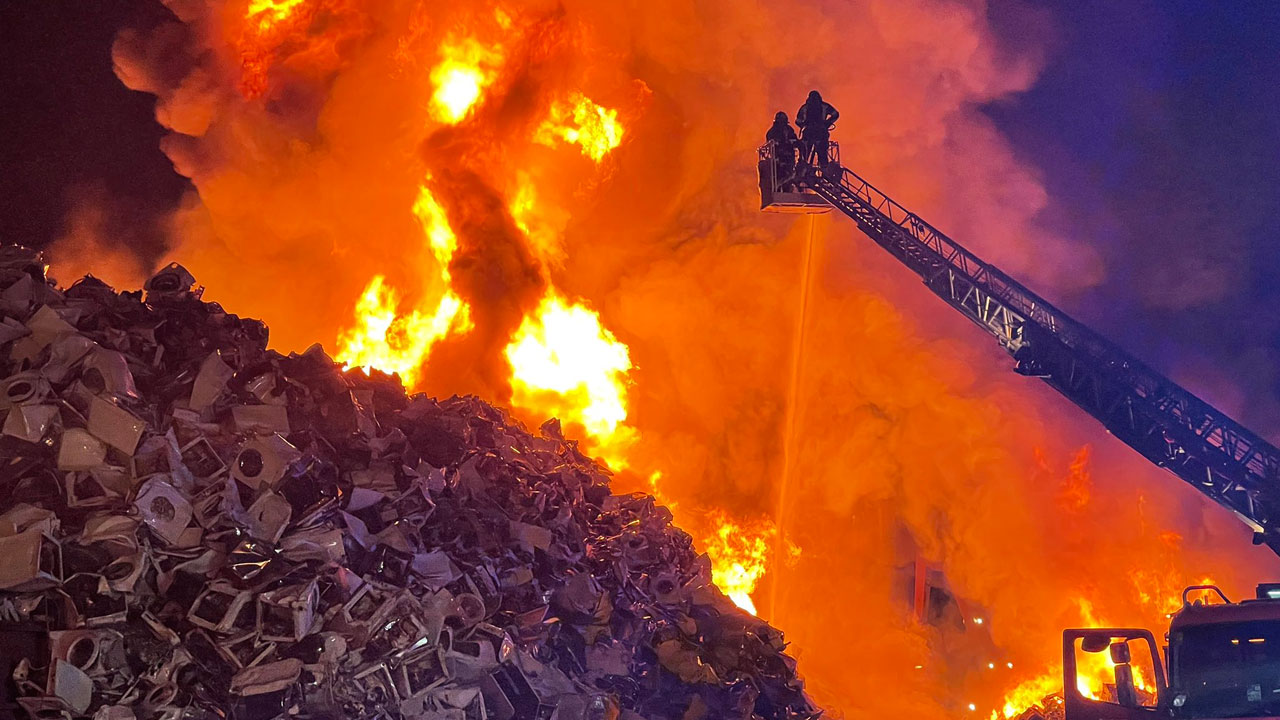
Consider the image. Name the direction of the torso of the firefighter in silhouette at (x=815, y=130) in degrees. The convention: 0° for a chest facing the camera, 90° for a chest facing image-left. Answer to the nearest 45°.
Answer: approximately 180°

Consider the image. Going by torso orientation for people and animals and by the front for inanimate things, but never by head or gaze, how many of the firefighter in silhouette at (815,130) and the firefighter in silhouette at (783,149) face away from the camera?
2

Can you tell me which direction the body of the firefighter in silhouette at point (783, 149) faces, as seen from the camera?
away from the camera
